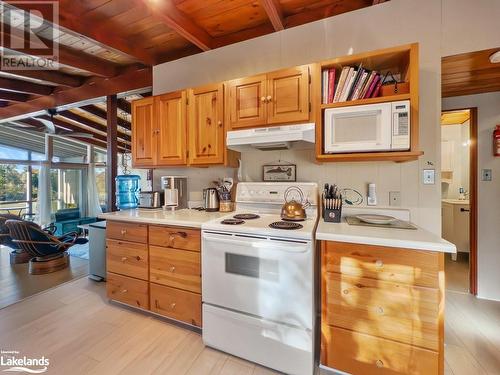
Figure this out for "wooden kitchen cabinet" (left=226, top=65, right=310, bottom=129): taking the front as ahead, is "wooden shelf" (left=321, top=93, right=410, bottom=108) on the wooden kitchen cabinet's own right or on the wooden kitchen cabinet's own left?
on the wooden kitchen cabinet's own left

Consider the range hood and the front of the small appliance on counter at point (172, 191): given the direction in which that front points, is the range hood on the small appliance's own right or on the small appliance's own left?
on the small appliance's own left

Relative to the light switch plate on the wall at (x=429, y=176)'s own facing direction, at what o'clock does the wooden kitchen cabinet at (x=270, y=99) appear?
The wooden kitchen cabinet is roughly at 2 o'clock from the light switch plate on the wall.

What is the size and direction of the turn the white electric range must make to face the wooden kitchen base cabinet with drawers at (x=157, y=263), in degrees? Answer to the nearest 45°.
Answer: approximately 90° to its right

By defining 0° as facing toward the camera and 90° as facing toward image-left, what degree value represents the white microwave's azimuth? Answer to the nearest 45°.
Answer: approximately 0°

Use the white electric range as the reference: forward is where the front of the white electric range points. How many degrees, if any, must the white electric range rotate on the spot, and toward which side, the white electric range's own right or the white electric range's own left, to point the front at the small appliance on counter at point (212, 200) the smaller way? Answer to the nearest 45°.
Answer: approximately 90° to the white electric range's own right

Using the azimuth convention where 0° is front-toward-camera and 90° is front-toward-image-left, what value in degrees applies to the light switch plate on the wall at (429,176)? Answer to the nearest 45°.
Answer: approximately 0°

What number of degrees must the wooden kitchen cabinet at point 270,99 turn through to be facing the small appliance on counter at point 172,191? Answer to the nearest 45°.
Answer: approximately 90° to its right

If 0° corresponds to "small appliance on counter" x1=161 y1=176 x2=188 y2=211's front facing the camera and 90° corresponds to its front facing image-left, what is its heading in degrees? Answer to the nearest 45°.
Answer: approximately 45°
